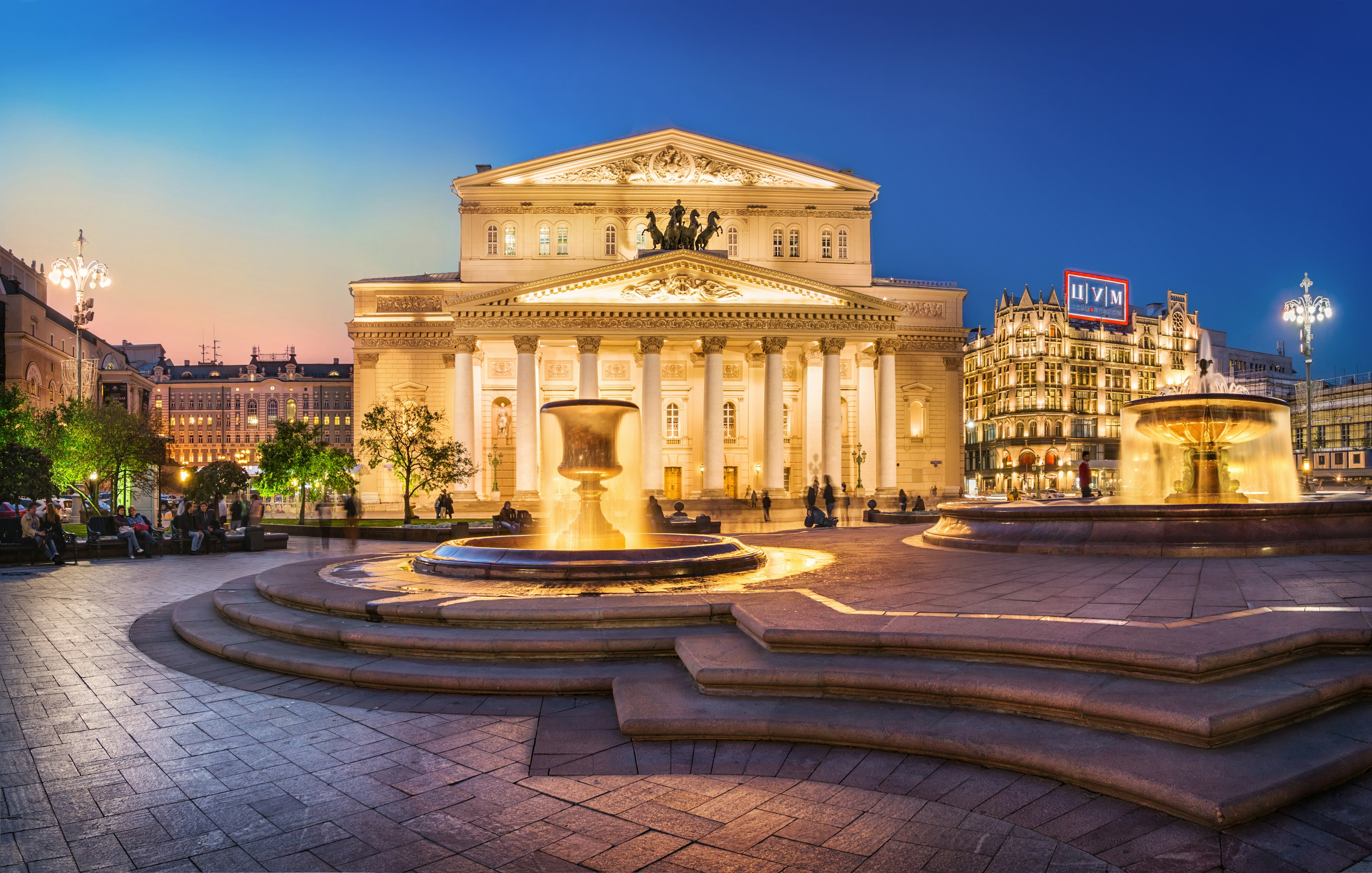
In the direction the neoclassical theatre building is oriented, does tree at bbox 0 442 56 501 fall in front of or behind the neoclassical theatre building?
in front

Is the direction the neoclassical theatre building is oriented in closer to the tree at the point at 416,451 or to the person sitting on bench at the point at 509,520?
the person sitting on bench

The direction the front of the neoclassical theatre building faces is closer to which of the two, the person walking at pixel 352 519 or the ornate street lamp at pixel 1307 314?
the person walking

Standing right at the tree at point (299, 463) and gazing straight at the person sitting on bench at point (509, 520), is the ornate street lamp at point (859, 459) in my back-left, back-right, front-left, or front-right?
front-left

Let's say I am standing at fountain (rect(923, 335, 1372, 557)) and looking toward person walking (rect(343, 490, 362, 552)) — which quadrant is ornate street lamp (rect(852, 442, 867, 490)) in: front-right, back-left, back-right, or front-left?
front-right

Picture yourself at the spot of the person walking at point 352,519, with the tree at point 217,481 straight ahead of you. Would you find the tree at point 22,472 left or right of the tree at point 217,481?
left

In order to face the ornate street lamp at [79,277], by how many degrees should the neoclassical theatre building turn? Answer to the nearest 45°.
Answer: approximately 45° to its right

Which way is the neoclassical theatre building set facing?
toward the camera

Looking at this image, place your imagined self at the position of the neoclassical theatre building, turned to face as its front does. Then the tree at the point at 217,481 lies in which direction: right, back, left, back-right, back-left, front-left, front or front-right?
front-right

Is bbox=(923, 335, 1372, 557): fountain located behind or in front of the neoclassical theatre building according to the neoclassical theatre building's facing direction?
in front

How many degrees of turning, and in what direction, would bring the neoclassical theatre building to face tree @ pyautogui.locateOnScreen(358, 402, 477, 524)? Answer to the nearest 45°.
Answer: approximately 45° to its right
